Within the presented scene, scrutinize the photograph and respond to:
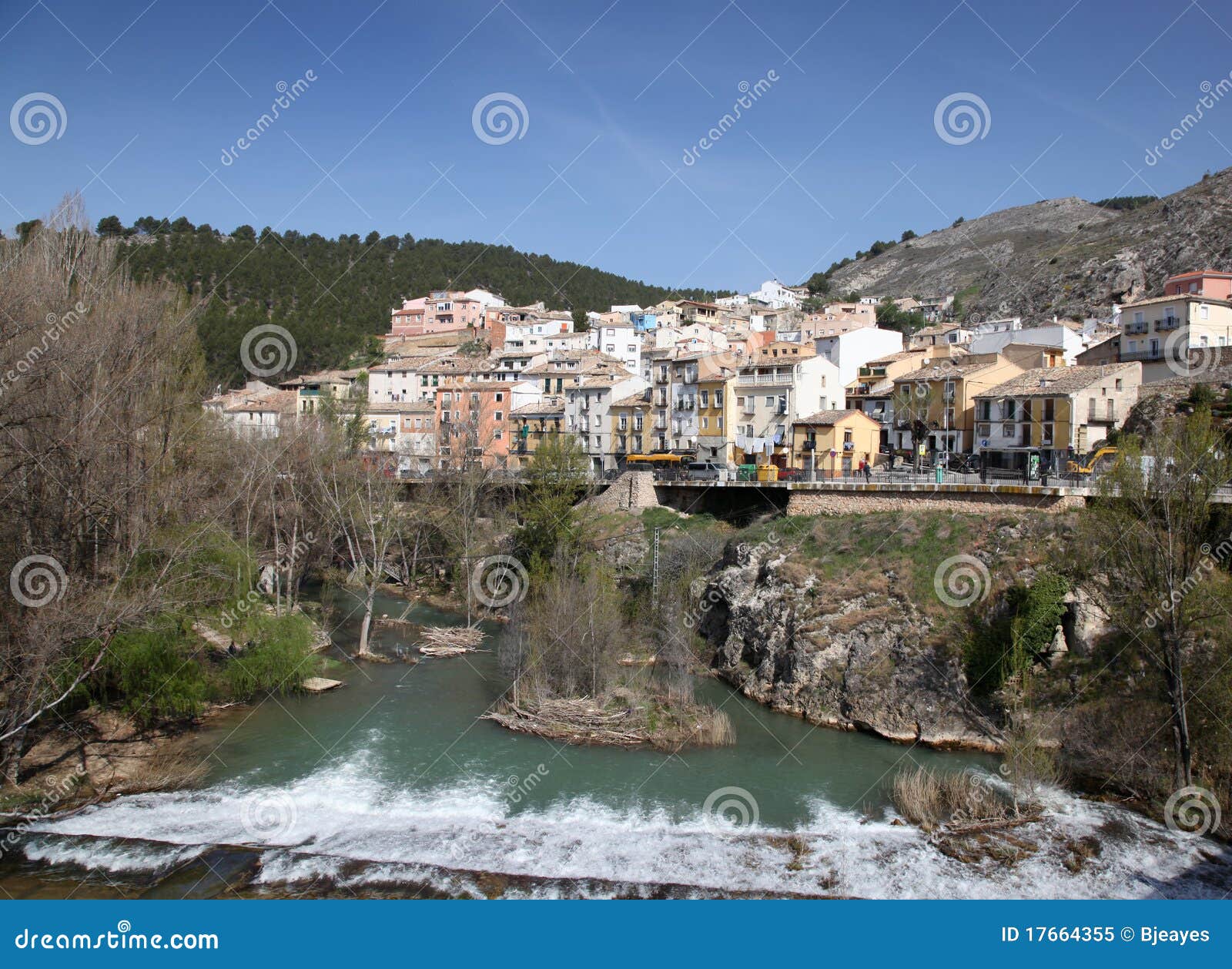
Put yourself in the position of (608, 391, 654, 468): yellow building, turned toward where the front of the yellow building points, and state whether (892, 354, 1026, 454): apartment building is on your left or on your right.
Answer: on your left

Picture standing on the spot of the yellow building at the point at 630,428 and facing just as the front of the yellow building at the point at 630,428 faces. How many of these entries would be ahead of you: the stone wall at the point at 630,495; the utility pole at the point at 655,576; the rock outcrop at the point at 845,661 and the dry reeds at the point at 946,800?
4

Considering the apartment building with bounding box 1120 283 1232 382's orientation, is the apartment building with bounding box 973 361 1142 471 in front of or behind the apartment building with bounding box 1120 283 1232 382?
in front

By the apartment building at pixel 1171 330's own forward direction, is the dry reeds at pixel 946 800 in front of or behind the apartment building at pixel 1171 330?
in front

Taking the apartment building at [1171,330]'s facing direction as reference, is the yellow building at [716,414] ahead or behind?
ahead

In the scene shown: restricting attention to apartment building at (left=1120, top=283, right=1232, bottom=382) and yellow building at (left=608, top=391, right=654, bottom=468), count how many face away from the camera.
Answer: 0

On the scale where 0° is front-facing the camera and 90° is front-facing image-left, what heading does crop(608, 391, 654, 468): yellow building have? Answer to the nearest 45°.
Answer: approximately 0°

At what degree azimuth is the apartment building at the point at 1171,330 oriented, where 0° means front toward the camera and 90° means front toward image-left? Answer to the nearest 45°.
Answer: approximately 45°

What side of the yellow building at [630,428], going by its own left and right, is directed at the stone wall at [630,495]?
front

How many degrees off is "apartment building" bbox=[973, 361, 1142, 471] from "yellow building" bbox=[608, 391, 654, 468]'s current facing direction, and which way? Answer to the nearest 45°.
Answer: approximately 45° to its left

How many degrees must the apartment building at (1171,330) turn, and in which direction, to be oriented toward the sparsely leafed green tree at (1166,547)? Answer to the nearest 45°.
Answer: approximately 45° to its left
